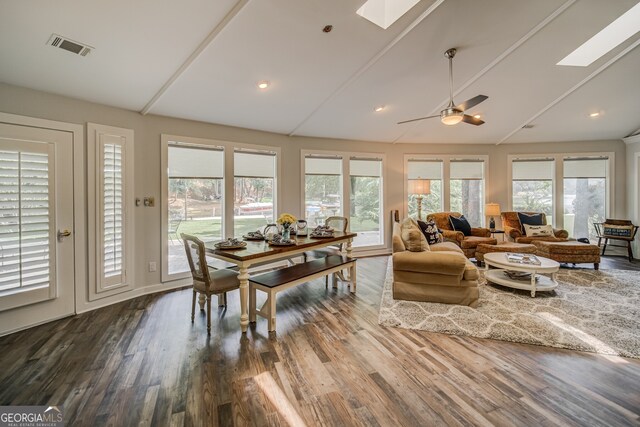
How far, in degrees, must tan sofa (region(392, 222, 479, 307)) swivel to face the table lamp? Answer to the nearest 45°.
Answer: approximately 90° to its left

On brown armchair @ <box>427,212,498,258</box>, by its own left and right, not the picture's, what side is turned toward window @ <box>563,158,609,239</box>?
left

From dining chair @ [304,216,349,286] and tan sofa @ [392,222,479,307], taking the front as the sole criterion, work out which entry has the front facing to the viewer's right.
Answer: the tan sofa

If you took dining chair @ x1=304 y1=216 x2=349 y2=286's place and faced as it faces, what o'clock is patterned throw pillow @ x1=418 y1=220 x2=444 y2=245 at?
The patterned throw pillow is roughly at 7 o'clock from the dining chair.

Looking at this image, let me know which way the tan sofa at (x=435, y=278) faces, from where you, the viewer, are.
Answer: facing to the right of the viewer

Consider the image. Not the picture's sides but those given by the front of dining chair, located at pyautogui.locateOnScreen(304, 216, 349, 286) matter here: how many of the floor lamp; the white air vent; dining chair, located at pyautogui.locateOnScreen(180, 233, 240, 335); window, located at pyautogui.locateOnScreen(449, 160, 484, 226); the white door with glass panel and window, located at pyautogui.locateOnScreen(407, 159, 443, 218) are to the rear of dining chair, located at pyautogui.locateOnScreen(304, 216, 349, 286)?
3

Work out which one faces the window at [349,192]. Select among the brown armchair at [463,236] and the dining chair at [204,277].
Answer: the dining chair

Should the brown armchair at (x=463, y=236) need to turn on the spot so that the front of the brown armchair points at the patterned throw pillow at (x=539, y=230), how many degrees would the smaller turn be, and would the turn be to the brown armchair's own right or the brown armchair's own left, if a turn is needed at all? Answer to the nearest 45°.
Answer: approximately 90° to the brown armchair's own left

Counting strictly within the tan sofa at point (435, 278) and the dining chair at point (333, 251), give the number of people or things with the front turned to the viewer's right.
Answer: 1

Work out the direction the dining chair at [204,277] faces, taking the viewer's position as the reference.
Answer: facing away from the viewer and to the right of the viewer
